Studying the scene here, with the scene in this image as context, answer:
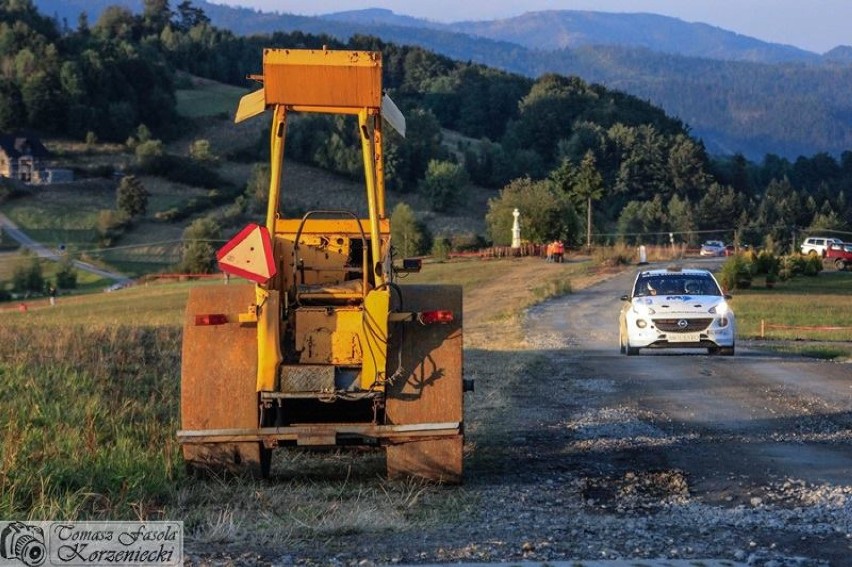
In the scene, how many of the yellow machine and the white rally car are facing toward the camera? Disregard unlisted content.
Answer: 1

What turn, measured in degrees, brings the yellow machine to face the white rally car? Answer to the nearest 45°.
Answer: approximately 45° to its right

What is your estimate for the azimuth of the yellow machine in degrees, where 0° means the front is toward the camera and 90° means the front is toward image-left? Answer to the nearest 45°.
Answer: approximately 180°

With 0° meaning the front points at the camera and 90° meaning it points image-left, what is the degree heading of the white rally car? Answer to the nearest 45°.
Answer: approximately 0°

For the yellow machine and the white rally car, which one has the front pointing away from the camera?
the yellow machine

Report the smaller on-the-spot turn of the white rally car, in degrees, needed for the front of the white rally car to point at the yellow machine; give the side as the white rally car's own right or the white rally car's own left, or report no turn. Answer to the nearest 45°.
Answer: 0° — it already faces it

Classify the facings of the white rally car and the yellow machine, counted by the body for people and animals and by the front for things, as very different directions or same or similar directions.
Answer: very different directions
